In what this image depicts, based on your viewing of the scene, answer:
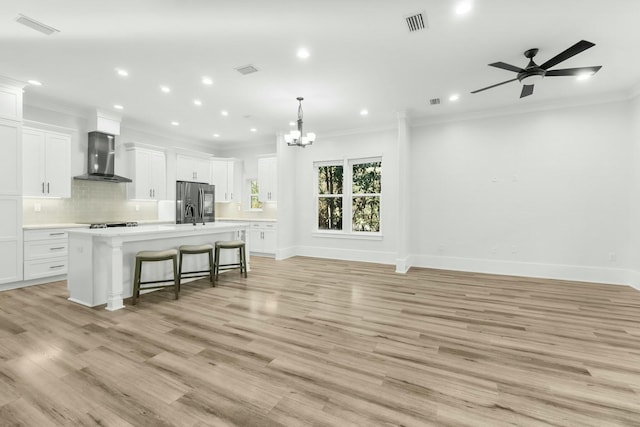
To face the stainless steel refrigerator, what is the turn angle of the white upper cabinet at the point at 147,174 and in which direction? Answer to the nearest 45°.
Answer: approximately 45° to its left

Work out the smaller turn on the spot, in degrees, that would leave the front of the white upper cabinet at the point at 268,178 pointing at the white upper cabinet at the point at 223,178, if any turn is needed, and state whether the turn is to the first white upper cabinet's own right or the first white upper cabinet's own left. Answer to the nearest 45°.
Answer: approximately 135° to the first white upper cabinet's own right

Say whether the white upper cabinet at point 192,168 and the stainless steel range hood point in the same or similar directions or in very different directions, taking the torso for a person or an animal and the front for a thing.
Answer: same or similar directions

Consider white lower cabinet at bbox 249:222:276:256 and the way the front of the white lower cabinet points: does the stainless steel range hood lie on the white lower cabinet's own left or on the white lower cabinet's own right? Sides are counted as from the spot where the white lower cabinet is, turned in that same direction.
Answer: on the white lower cabinet's own right

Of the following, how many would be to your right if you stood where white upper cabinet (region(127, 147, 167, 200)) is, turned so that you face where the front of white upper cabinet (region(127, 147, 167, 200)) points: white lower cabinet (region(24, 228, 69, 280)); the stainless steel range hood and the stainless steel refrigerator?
2

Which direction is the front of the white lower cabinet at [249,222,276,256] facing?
toward the camera

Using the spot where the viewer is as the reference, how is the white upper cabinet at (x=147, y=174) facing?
facing the viewer and to the right of the viewer

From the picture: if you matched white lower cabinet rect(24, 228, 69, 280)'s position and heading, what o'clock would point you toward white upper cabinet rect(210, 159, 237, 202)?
The white upper cabinet is roughly at 10 o'clock from the white lower cabinet.

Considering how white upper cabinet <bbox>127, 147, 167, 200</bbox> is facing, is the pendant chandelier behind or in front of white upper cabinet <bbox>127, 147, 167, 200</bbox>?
in front

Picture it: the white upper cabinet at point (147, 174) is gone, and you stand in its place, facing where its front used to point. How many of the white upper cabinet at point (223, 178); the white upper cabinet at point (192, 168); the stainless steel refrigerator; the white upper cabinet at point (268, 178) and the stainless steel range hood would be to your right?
1

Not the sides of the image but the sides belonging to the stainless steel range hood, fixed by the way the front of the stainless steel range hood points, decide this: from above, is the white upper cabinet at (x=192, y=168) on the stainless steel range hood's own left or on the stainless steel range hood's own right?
on the stainless steel range hood's own left

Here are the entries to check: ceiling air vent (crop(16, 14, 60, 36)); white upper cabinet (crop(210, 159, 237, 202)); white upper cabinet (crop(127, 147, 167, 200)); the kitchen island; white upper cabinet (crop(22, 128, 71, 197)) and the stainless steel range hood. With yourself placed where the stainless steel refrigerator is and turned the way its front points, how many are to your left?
1

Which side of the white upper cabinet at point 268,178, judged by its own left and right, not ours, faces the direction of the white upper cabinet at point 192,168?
right

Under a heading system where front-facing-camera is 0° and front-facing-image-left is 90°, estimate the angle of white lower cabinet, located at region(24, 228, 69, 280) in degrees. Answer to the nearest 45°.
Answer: approximately 315°

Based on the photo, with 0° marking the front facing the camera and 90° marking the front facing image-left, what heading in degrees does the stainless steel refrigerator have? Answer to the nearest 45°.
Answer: approximately 315°

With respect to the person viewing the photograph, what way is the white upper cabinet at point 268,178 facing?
facing the viewer

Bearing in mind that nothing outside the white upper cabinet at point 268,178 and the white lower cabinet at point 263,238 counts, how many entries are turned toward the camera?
2
